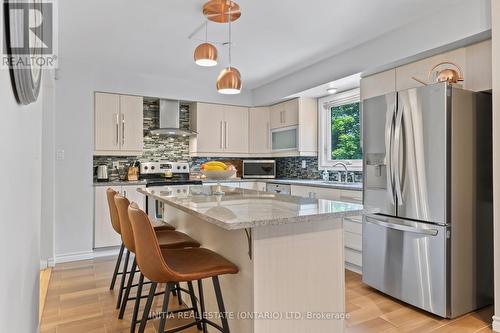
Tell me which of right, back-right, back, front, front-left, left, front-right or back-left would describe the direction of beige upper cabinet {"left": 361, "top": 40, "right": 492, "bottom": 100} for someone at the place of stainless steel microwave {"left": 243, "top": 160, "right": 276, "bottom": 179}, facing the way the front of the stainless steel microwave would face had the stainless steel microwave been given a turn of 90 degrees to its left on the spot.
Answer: front-right

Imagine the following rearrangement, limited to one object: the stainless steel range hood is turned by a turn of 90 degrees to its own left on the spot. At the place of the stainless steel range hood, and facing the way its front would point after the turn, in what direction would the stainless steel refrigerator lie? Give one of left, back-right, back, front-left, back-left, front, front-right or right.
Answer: front-right

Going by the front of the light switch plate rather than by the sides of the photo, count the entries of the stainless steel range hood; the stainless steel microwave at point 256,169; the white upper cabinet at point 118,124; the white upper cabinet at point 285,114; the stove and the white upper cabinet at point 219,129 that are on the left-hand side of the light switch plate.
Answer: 6

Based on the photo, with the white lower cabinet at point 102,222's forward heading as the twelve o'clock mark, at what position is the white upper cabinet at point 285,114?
The white upper cabinet is roughly at 9 o'clock from the white lower cabinet.

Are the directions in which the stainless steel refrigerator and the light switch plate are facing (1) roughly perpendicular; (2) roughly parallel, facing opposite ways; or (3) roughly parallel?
roughly perpendicular

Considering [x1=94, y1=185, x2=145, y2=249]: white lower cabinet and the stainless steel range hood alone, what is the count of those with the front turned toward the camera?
2

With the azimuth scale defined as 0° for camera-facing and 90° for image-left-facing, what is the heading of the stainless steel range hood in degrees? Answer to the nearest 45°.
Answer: approximately 0°

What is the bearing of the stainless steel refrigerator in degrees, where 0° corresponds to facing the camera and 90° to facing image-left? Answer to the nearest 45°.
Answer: approximately 45°

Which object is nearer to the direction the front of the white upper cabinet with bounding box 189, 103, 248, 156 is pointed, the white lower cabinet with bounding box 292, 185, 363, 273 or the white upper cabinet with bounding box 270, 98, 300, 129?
the white lower cabinet

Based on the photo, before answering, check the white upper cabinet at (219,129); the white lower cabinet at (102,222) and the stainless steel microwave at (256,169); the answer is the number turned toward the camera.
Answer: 3

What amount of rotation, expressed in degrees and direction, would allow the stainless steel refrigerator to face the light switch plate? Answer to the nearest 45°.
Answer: approximately 45° to its right

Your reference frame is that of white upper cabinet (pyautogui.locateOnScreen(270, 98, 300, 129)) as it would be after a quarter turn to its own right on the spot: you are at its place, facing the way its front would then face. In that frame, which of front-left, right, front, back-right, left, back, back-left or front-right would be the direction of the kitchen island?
back-left

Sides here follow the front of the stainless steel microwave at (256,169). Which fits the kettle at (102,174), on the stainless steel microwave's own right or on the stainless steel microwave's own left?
on the stainless steel microwave's own right

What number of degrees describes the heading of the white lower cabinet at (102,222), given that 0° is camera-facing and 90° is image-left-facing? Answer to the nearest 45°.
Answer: approximately 0°
